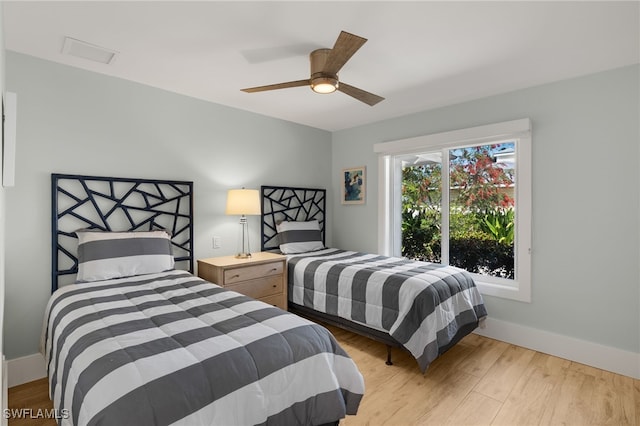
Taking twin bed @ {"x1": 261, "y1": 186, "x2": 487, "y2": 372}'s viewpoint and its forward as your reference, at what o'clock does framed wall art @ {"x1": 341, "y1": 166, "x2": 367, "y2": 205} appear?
The framed wall art is roughly at 7 o'clock from the twin bed.

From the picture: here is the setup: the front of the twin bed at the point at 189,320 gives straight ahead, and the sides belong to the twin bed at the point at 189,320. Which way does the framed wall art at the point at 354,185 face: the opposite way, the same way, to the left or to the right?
to the right

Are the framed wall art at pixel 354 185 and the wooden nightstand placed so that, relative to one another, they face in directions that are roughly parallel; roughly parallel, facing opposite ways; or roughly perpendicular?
roughly perpendicular

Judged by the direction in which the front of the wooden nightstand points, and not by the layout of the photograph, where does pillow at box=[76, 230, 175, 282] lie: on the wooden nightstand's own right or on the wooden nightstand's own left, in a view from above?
on the wooden nightstand's own right

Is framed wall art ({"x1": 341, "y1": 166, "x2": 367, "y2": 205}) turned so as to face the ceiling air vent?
yes

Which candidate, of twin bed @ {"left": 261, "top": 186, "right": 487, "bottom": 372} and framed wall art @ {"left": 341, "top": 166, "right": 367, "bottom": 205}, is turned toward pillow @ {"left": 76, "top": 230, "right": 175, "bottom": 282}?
the framed wall art

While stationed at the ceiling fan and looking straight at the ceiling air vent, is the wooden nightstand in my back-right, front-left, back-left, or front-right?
front-right

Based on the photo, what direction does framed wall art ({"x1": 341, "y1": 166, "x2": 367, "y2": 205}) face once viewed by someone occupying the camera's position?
facing the viewer and to the left of the viewer

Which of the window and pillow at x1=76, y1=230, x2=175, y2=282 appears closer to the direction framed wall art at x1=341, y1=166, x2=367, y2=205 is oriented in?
the pillow

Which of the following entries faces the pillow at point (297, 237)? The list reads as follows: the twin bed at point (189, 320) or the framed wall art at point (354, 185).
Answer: the framed wall art

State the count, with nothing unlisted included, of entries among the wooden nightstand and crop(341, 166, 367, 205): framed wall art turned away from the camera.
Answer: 0

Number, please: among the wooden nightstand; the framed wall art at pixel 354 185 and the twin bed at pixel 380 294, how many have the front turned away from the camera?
0

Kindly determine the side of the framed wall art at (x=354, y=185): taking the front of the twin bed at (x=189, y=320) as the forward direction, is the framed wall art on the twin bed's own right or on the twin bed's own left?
on the twin bed's own left

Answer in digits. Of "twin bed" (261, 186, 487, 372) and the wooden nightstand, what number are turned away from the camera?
0

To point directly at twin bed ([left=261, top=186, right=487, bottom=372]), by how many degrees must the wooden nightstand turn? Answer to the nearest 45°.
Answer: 0° — it already faces it
